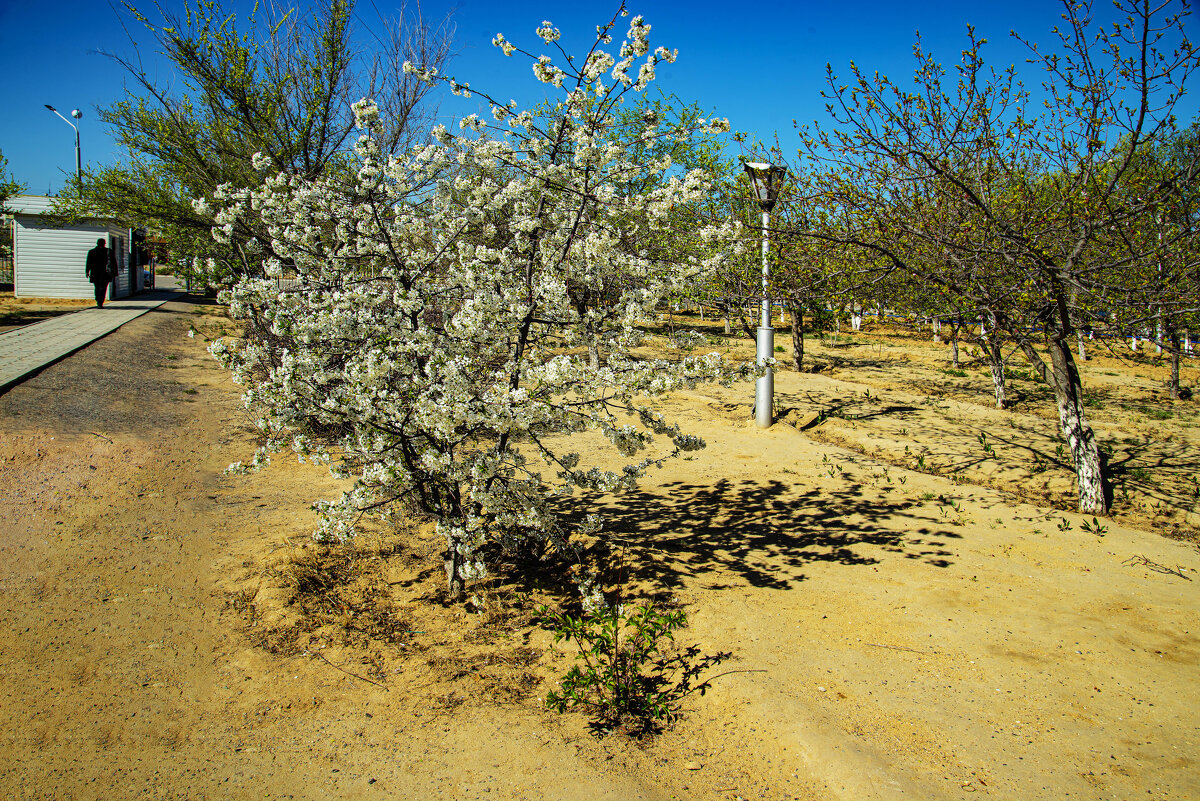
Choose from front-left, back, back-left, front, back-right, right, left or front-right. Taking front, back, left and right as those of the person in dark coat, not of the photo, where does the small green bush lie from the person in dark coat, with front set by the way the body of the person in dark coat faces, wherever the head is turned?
back

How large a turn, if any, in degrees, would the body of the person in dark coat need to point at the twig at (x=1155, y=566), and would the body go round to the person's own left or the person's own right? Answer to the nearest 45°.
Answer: approximately 180°

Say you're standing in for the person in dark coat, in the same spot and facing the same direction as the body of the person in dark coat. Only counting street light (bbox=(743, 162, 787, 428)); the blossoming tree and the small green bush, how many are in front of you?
0

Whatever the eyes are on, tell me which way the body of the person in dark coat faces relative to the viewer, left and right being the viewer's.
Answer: facing away from the viewer

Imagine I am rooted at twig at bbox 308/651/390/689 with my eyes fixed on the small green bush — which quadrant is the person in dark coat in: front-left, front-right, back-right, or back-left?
back-left

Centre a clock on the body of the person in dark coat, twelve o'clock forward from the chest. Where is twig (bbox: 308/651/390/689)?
The twig is roughly at 6 o'clock from the person in dark coat.

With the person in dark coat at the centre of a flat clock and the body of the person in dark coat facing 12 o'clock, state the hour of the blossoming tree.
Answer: The blossoming tree is roughly at 6 o'clock from the person in dark coat.

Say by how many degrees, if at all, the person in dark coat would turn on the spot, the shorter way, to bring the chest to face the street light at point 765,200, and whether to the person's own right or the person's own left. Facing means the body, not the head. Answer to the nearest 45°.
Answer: approximately 180°

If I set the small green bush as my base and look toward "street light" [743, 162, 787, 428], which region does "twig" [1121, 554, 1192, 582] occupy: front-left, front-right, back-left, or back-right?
front-right
